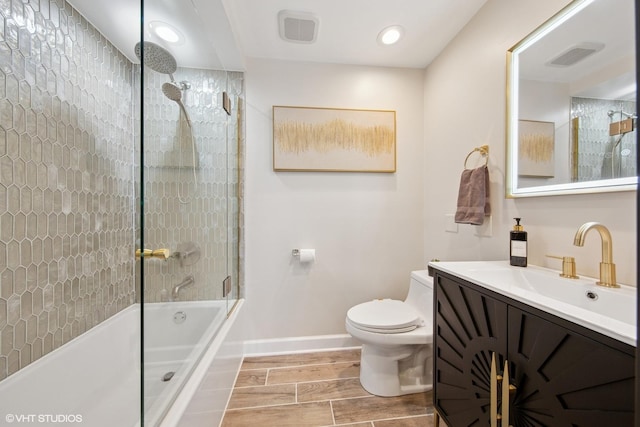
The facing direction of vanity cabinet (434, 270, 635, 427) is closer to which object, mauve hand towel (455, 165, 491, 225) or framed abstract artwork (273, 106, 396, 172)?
the framed abstract artwork

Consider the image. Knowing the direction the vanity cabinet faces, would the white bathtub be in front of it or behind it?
in front

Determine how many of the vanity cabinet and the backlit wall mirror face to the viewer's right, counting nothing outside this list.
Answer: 0

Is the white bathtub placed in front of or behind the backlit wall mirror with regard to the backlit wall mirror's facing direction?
in front

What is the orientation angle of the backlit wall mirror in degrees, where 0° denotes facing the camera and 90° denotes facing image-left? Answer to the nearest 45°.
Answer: approximately 45°
